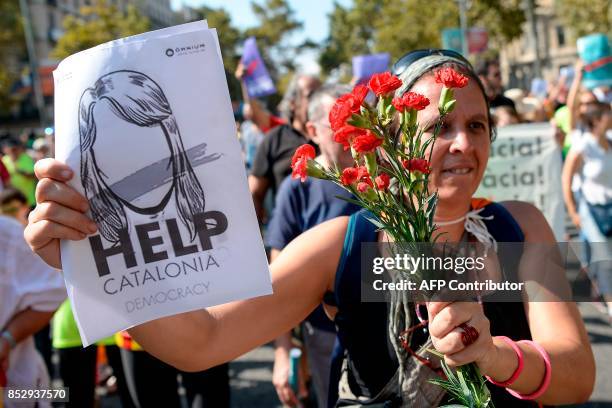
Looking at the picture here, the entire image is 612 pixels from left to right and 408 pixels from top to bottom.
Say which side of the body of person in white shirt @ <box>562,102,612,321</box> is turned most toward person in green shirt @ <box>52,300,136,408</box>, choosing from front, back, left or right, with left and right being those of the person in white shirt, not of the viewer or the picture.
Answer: front

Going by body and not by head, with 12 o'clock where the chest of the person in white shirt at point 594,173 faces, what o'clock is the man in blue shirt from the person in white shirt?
The man in blue shirt is roughly at 2 o'clock from the person in white shirt.

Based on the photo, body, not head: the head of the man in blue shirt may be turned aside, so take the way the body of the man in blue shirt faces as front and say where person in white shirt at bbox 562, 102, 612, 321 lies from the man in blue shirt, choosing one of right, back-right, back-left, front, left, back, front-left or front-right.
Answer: left

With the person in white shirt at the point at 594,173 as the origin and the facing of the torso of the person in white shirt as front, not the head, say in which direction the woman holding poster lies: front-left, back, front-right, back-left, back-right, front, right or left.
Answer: front-right

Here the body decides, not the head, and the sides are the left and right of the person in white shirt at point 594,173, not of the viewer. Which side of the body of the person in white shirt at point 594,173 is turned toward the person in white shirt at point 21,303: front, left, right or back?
front

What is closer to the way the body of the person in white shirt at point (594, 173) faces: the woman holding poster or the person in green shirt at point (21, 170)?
the woman holding poster

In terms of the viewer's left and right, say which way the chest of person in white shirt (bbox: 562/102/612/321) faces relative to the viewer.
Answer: facing the viewer and to the right of the viewer
